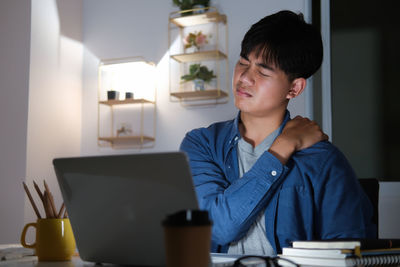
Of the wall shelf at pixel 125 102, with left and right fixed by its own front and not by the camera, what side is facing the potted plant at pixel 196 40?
left

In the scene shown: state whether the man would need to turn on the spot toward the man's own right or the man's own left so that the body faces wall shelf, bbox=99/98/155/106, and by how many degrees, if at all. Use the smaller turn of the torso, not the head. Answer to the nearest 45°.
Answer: approximately 90° to the man's own right

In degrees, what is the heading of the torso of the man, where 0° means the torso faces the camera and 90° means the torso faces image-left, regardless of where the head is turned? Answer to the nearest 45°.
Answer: approximately 45°

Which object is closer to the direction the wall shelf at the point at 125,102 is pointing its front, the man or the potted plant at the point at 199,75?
the man

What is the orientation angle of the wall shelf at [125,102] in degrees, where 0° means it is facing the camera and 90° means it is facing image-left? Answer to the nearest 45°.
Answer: approximately 0°

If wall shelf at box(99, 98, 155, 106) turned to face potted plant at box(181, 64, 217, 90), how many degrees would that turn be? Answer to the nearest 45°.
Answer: approximately 45° to its left

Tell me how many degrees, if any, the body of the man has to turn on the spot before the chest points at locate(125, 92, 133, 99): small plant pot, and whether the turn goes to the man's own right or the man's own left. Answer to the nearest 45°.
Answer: approximately 90° to the man's own right
